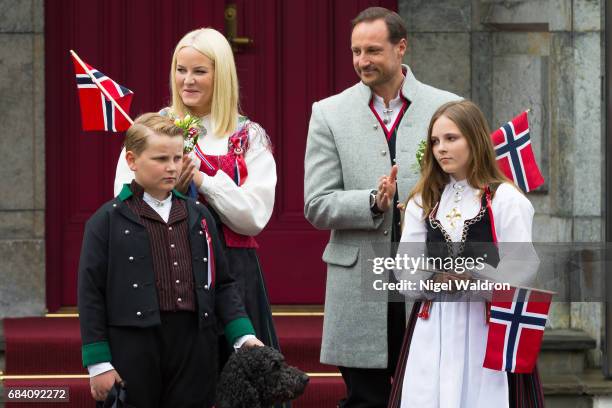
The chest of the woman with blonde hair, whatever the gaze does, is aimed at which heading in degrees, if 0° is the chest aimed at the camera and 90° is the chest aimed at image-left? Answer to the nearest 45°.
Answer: approximately 45°

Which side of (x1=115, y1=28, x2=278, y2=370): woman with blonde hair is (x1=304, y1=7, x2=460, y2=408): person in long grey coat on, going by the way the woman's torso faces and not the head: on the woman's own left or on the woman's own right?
on the woman's own left

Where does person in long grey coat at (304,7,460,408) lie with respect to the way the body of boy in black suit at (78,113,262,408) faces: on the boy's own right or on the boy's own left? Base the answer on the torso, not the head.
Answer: on the boy's own left

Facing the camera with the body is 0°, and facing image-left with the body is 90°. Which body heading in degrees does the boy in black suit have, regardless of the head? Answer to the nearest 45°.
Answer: approximately 315°

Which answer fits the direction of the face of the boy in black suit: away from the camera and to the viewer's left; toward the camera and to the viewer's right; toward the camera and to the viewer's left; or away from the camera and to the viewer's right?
toward the camera and to the viewer's right
